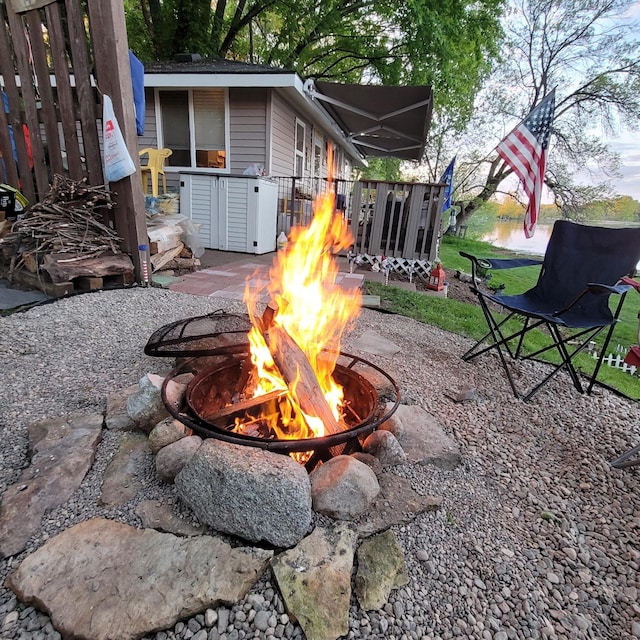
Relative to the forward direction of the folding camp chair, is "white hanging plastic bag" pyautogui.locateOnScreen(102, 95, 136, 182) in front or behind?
in front

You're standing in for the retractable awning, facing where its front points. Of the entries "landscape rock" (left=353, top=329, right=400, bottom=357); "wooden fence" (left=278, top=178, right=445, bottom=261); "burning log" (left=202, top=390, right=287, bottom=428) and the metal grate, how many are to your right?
4

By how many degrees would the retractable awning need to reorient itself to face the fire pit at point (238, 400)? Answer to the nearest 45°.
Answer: approximately 90° to its right

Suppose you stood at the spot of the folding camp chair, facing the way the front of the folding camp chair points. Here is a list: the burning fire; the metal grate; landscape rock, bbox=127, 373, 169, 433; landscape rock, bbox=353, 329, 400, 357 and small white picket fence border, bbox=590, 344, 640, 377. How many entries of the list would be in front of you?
4

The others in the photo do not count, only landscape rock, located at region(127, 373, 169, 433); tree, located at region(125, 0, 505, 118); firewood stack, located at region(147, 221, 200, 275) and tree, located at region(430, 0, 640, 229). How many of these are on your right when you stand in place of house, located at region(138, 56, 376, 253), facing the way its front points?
2

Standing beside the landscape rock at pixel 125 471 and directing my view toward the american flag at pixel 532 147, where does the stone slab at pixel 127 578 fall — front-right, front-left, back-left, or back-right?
back-right

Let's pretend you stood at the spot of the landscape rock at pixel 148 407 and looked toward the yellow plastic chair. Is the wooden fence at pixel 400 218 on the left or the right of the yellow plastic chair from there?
right

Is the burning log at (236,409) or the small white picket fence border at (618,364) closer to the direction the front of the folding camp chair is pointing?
the burning log

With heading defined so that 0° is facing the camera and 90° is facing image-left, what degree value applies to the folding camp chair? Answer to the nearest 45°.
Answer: approximately 45°

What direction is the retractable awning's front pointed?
to the viewer's right
